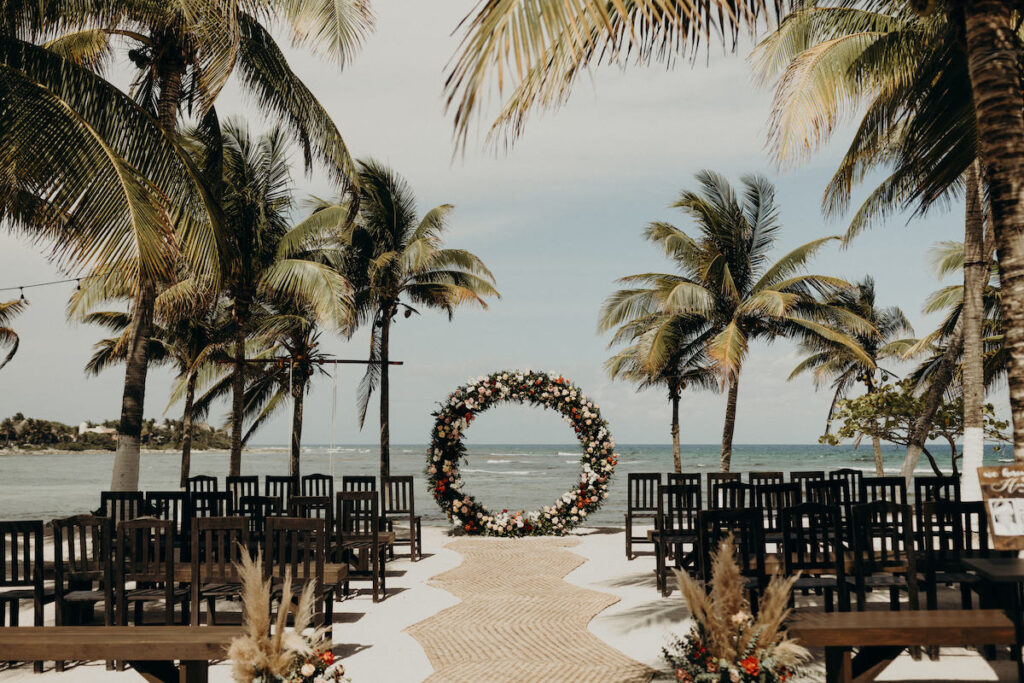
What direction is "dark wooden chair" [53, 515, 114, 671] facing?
away from the camera

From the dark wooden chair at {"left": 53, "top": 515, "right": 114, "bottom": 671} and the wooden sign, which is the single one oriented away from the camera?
the dark wooden chair

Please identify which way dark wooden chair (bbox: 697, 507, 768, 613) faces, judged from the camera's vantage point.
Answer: facing away from the viewer

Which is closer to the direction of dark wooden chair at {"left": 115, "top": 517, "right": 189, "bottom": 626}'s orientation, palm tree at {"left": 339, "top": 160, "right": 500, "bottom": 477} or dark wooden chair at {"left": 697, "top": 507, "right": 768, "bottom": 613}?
the palm tree

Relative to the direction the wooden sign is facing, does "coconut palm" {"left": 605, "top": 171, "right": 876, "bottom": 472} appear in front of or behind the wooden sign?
behind

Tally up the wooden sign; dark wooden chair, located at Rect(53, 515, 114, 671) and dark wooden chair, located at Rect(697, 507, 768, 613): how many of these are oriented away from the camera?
2

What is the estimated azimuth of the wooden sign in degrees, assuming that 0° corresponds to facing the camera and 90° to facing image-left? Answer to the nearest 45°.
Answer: approximately 0°

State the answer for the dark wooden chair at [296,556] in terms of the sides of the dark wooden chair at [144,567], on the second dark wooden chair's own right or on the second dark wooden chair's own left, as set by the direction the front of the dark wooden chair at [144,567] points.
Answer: on the second dark wooden chair's own right
